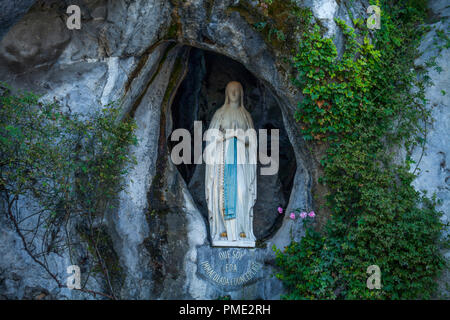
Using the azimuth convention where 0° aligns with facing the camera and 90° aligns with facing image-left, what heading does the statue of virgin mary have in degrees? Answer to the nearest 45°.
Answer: approximately 0°
